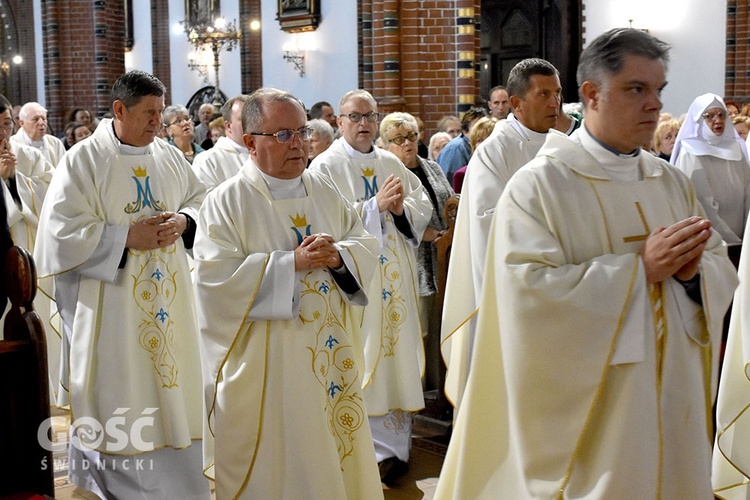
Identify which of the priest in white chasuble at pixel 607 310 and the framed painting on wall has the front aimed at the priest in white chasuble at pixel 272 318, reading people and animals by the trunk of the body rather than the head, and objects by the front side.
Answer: the framed painting on wall

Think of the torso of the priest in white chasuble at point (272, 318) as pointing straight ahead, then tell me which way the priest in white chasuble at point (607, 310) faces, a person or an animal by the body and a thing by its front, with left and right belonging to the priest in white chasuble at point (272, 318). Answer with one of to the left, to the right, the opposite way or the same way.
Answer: the same way

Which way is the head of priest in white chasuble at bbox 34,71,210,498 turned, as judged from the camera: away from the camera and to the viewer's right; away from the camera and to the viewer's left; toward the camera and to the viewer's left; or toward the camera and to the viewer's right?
toward the camera and to the viewer's right

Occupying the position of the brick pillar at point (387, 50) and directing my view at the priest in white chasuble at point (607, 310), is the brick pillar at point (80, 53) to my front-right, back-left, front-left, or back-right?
back-right

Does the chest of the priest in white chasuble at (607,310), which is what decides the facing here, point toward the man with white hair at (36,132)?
no

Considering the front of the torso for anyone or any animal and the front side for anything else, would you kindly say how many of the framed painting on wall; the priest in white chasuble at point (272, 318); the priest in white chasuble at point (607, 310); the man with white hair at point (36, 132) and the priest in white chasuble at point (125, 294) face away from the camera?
0

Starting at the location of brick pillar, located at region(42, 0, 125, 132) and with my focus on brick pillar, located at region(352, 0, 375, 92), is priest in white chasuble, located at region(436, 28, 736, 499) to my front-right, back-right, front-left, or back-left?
front-right

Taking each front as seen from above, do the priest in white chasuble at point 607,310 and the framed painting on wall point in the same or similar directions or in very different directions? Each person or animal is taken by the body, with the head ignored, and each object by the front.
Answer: same or similar directions

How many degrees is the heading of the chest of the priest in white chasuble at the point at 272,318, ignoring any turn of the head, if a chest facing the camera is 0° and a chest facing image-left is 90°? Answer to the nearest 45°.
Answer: approximately 315°

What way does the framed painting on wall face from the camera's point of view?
toward the camera

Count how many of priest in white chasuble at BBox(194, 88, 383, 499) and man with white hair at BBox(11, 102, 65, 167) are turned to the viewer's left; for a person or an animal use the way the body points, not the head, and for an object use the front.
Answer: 0

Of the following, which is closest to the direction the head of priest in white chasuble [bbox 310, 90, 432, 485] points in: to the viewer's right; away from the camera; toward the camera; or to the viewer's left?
toward the camera

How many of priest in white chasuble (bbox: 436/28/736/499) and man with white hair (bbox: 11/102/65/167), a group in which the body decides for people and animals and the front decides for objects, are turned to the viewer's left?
0

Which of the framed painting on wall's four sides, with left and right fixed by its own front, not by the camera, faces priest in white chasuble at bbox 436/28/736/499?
front
